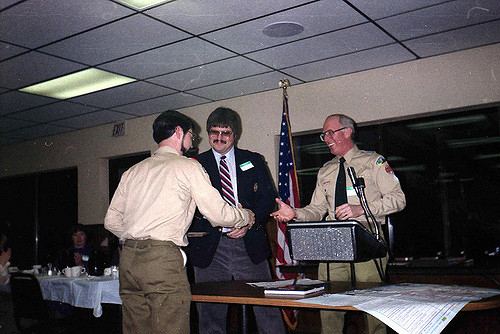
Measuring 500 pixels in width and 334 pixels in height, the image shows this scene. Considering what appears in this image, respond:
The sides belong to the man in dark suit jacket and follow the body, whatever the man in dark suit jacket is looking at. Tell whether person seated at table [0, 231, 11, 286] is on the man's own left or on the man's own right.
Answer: on the man's own right

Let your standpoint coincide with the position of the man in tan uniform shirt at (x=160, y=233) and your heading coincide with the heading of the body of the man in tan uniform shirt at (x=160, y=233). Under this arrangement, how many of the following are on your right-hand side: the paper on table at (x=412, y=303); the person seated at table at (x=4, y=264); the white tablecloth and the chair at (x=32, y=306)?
1

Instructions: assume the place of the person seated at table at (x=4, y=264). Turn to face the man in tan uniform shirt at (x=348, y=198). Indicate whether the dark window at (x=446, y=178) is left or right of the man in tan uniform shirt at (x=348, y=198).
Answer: left

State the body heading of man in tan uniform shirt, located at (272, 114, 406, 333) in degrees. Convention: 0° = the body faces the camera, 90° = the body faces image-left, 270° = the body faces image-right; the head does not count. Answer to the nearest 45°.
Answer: approximately 45°

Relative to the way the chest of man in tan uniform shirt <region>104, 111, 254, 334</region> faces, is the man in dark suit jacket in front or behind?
in front

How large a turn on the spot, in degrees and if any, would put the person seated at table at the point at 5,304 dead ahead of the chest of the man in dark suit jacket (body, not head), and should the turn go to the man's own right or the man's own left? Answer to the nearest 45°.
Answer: approximately 135° to the man's own right

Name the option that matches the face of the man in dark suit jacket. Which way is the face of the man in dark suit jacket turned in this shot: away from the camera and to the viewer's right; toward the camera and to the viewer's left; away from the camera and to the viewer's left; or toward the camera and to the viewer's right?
toward the camera and to the viewer's left

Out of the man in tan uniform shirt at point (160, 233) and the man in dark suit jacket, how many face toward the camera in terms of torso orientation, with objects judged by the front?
1

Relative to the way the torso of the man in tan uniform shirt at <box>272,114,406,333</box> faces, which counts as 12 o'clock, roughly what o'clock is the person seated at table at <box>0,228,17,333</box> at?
The person seated at table is roughly at 2 o'clock from the man in tan uniform shirt.

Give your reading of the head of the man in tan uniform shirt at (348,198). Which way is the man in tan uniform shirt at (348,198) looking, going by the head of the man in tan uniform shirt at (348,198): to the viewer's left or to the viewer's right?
to the viewer's left

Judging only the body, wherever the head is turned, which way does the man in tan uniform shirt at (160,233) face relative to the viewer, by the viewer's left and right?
facing away from the viewer and to the right of the viewer

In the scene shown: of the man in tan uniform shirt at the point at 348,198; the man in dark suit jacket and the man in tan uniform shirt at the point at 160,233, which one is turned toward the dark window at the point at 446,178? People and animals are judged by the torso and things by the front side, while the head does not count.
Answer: the man in tan uniform shirt at the point at 160,233

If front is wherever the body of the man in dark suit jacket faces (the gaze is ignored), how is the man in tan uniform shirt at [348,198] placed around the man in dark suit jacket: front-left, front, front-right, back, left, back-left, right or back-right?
left

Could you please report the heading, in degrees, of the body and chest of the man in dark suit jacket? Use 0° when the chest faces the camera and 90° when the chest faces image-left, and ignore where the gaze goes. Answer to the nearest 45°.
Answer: approximately 0°

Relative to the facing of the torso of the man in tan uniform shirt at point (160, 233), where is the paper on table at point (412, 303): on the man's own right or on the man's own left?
on the man's own right
